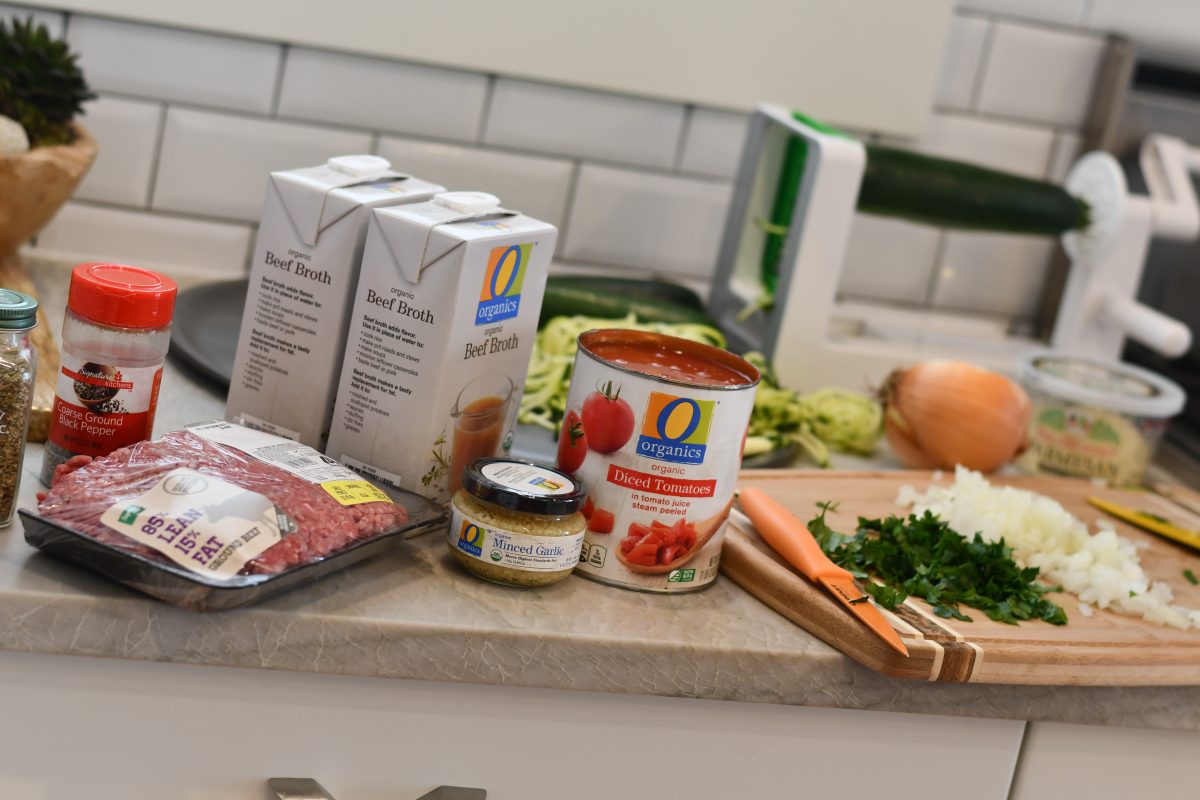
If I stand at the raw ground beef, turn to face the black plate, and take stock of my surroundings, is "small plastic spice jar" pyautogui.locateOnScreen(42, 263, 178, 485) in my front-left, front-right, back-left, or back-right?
front-left

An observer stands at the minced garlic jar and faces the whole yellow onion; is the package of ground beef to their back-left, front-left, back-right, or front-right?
back-left

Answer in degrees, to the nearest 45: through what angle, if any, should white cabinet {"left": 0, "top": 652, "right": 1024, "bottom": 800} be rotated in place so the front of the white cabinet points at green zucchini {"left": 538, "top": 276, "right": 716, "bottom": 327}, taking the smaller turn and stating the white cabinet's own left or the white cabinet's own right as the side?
approximately 180°

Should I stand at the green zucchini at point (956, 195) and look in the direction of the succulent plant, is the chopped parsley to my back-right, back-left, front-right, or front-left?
front-left

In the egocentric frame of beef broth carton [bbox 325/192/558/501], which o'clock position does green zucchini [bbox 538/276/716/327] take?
The green zucchini is roughly at 8 o'clock from the beef broth carton.

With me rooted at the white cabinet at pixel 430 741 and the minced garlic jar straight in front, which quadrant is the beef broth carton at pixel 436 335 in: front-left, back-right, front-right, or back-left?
front-left

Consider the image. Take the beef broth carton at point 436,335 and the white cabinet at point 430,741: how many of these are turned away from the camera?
0

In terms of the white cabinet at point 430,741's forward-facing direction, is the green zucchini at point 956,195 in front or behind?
behind

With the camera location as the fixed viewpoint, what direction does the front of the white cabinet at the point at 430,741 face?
facing the viewer

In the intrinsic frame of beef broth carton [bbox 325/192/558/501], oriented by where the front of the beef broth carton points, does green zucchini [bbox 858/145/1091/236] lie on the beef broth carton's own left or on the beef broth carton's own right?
on the beef broth carton's own left
